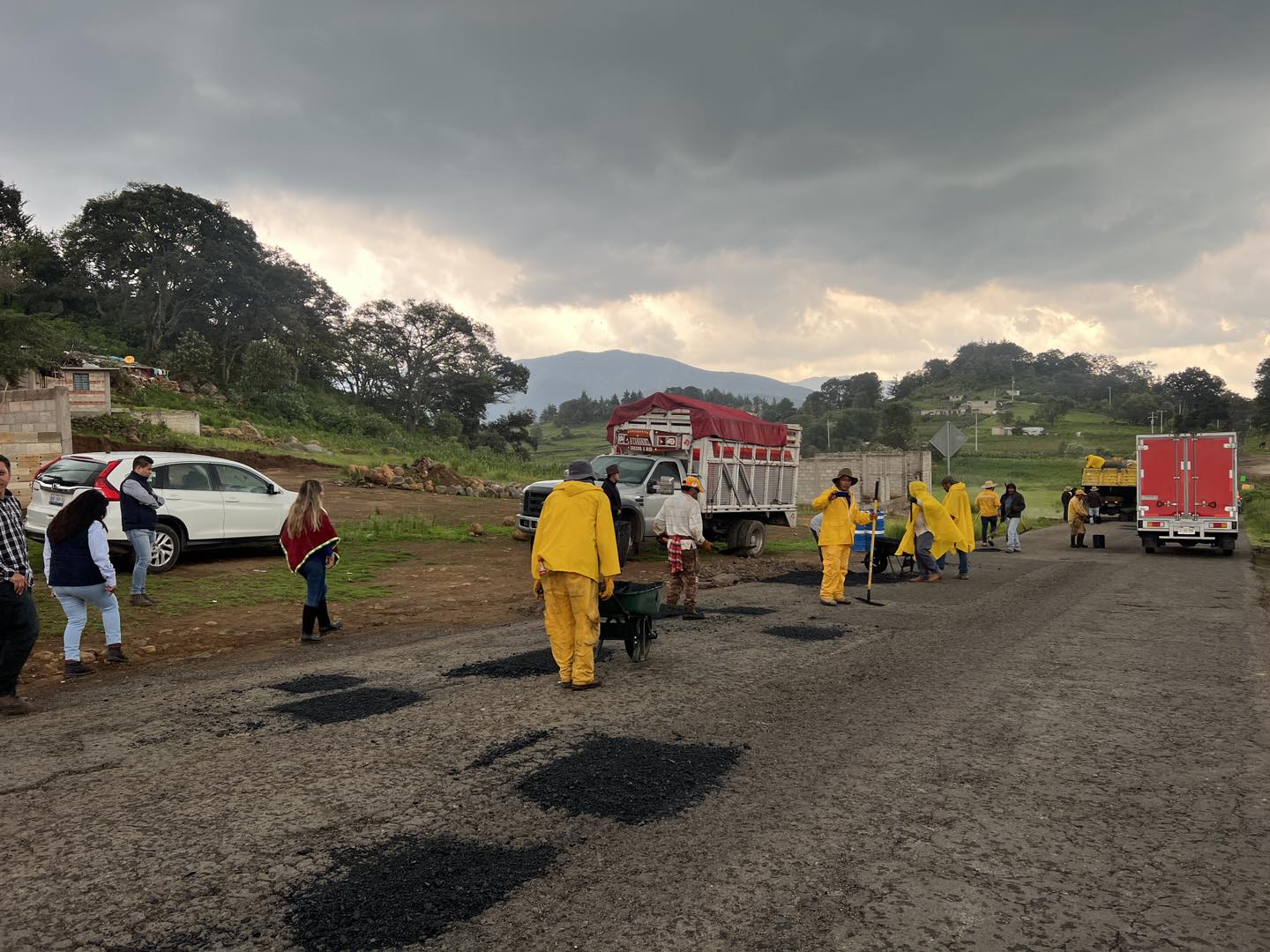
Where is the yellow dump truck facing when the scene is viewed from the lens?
facing away from the viewer

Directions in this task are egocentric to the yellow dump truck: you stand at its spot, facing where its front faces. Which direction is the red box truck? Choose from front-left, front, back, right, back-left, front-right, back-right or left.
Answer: back

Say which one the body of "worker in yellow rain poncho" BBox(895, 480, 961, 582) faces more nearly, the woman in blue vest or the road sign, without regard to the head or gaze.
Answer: the woman in blue vest

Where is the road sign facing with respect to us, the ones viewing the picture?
facing away from the viewer

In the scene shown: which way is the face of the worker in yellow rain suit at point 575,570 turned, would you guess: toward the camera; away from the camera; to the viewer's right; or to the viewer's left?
away from the camera

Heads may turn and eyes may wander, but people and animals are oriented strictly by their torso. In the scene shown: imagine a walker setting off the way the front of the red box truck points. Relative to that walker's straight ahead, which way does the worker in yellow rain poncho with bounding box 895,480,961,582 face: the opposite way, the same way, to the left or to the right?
to the left

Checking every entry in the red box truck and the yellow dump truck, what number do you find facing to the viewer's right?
0

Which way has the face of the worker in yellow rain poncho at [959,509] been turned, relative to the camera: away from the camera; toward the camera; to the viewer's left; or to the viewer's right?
to the viewer's left

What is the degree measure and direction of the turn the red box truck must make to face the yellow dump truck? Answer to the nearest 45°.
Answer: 0° — it already faces it

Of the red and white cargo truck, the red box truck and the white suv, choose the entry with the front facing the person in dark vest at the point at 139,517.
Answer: the red and white cargo truck

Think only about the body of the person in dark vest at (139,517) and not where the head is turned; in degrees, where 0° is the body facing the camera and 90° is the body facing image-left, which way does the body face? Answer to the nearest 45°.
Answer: approximately 270°

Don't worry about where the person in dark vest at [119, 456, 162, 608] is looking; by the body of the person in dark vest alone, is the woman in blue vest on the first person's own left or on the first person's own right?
on the first person's own right

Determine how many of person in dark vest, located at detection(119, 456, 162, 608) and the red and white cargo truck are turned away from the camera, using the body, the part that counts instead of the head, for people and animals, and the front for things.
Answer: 0

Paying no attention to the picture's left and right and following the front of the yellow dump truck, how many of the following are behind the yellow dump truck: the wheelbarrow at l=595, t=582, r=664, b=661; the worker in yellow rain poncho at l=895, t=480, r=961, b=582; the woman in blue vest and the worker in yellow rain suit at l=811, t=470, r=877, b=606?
4

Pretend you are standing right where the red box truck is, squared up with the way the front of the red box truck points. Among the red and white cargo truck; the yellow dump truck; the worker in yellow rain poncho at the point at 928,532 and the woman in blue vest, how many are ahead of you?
1

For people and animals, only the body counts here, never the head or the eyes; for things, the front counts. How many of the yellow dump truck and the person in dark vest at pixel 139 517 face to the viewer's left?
0
